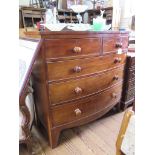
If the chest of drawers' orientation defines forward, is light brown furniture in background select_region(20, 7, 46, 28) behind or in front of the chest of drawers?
behind

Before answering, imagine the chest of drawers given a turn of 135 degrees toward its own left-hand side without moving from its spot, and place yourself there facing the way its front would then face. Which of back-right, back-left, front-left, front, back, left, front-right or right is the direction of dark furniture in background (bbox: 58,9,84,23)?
front

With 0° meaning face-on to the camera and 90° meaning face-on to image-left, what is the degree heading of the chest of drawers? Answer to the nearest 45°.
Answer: approximately 315°

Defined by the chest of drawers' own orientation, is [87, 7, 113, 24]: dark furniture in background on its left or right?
on its left

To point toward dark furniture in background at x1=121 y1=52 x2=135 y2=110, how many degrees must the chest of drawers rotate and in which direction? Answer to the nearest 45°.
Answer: approximately 90° to its left
